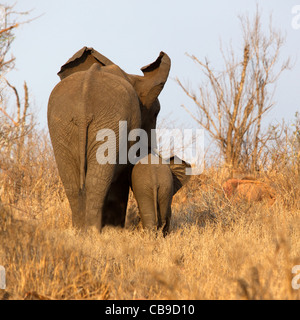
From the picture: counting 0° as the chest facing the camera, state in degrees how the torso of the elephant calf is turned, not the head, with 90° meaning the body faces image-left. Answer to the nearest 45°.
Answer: approximately 180°

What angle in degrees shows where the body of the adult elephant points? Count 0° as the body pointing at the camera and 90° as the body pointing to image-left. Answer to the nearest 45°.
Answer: approximately 180°
